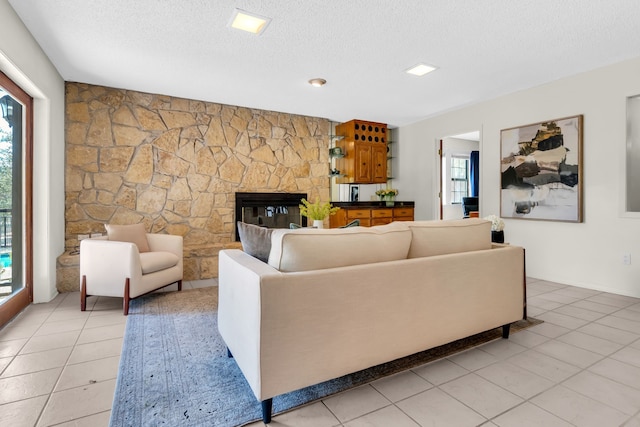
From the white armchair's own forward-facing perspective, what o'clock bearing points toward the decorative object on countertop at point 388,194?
The decorative object on countertop is roughly at 10 o'clock from the white armchair.

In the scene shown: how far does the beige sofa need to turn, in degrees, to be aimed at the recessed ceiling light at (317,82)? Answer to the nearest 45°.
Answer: approximately 45° to its right

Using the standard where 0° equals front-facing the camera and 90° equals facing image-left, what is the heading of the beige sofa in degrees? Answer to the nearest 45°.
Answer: approximately 135°

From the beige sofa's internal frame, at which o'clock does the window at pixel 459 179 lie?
The window is roughly at 2 o'clock from the beige sofa.

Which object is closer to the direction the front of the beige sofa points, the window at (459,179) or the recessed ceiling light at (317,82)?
the recessed ceiling light

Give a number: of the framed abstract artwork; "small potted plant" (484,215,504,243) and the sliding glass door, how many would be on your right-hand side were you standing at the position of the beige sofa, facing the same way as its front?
2

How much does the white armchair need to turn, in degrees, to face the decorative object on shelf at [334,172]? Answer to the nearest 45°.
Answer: approximately 90° to its left

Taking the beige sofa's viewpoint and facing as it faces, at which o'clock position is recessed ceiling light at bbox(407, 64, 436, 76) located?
The recessed ceiling light is roughly at 2 o'clock from the beige sofa.

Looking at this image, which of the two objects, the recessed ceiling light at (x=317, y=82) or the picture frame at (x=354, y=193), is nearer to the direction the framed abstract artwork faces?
the recessed ceiling light

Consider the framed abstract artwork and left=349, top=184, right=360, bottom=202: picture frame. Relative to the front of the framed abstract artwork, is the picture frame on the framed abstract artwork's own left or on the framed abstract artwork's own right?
on the framed abstract artwork's own right

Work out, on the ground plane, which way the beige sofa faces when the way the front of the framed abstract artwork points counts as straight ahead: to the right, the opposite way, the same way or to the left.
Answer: to the right

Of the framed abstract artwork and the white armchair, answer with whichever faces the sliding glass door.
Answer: the framed abstract artwork

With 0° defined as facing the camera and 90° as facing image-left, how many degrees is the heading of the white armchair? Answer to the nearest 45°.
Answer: approximately 315°

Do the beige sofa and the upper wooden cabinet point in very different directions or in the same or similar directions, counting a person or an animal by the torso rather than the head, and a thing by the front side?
very different directions
